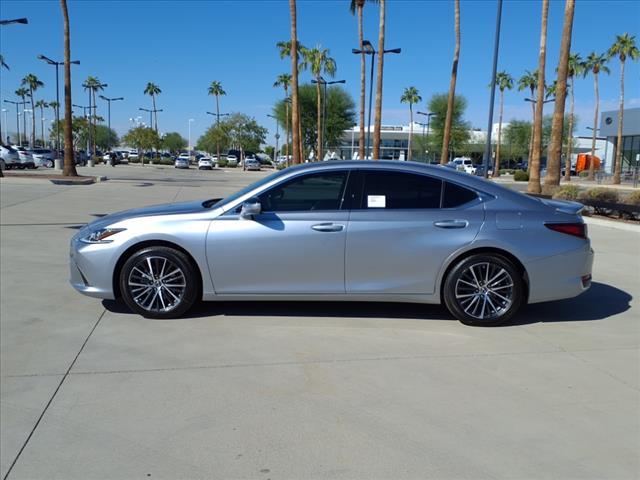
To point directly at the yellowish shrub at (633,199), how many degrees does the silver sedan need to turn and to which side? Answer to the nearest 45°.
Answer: approximately 135° to its right

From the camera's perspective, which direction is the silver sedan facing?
to the viewer's left

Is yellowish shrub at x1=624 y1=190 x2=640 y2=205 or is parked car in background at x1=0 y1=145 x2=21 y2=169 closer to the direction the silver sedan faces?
the parked car in background

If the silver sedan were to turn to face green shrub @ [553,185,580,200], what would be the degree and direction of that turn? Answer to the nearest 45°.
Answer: approximately 135° to its right

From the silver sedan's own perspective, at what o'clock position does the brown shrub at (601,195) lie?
The brown shrub is roughly at 4 o'clock from the silver sedan.

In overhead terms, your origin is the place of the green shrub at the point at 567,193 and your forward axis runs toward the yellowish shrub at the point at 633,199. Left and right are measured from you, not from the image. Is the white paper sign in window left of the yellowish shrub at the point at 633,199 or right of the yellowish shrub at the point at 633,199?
right

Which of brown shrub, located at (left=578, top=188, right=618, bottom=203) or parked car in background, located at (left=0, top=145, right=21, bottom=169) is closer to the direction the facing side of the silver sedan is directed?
the parked car in background
